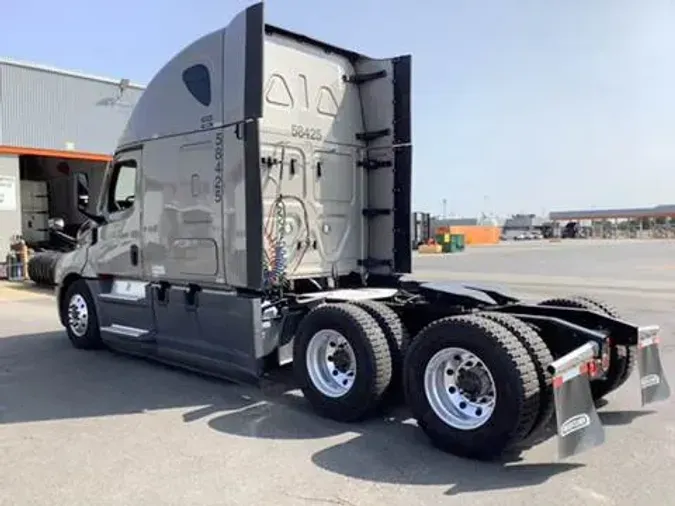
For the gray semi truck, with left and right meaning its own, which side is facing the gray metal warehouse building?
front

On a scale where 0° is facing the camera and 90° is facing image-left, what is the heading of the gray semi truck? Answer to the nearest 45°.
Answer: approximately 135°
